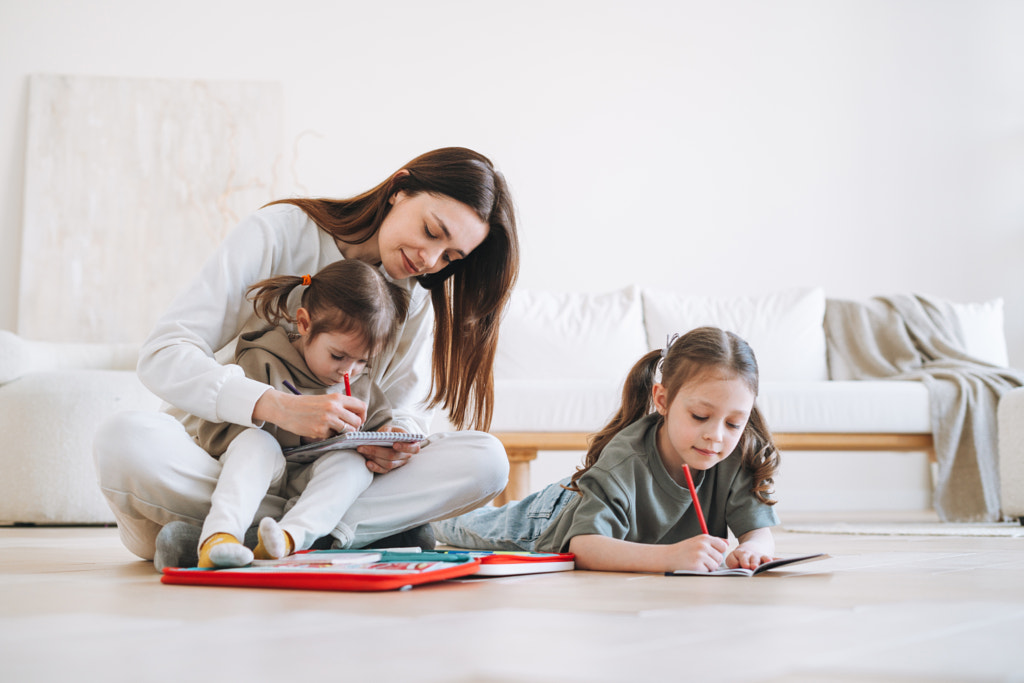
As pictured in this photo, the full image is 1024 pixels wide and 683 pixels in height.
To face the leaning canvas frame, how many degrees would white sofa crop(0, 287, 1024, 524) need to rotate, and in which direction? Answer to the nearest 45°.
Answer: approximately 135° to its right

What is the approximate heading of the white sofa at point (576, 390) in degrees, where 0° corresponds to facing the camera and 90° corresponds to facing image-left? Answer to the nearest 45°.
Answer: approximately 0°

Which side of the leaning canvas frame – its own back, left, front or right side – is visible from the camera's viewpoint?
front

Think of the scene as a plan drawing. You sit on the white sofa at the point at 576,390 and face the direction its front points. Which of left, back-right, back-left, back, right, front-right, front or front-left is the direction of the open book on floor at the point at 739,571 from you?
front

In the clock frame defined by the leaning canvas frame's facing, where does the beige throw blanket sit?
The beige throw blanket is roughly at 10 o'clock from the leaning canvas frame.

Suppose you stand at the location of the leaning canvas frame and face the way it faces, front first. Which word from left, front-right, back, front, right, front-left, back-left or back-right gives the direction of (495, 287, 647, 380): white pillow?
front-left

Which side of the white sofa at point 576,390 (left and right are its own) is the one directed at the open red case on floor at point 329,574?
front

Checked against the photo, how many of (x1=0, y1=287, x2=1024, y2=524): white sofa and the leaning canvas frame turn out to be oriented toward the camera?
2
